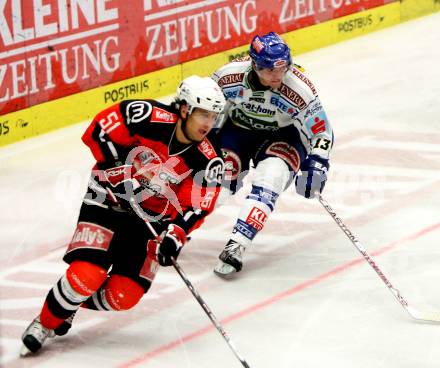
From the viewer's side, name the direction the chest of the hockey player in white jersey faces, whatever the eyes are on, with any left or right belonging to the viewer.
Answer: facing the viewer

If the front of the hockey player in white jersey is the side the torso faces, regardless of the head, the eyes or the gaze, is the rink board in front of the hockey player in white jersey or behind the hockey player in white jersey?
behind
